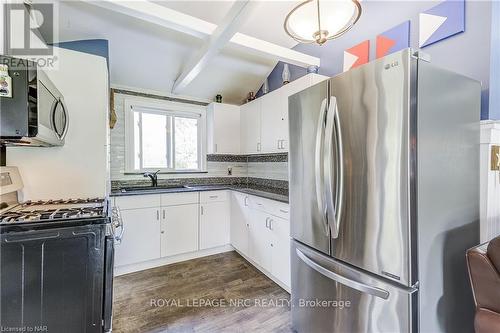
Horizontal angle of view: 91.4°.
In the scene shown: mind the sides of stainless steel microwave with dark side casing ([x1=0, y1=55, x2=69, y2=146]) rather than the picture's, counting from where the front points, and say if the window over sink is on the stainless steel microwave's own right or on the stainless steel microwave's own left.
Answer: on the stainless steel microwave's own left

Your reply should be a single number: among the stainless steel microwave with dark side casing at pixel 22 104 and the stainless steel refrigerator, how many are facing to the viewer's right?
1

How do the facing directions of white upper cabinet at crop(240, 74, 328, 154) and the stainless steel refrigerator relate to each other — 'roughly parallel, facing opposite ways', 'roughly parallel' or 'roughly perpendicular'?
roughly parallel

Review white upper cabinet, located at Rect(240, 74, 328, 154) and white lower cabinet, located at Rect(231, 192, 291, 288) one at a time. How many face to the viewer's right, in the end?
0

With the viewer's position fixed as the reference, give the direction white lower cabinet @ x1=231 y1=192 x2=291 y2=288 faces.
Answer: facing the viewer and to the left of the viewer

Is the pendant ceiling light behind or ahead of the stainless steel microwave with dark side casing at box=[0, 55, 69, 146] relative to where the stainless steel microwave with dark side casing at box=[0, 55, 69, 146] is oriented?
ahead

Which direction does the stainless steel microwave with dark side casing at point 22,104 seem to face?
to the viewer's right

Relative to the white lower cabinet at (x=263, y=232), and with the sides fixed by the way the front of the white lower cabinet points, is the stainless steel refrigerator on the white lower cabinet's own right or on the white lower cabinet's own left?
on the white lower cabinet's own left

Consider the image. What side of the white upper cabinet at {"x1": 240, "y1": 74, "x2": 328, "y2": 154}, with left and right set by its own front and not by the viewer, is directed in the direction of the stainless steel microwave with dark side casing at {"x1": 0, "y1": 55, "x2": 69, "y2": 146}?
front

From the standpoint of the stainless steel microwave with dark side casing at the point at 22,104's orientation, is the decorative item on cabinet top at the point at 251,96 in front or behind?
in front

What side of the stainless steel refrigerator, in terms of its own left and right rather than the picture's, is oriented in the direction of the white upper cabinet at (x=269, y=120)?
right
